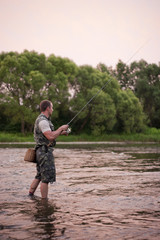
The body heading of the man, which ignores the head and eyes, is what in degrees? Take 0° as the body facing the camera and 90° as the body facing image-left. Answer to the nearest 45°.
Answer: approximately 270°
